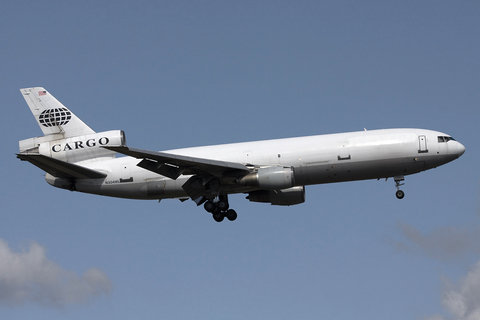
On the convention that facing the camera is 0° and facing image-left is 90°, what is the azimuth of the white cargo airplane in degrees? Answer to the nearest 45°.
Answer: approximately 270°
